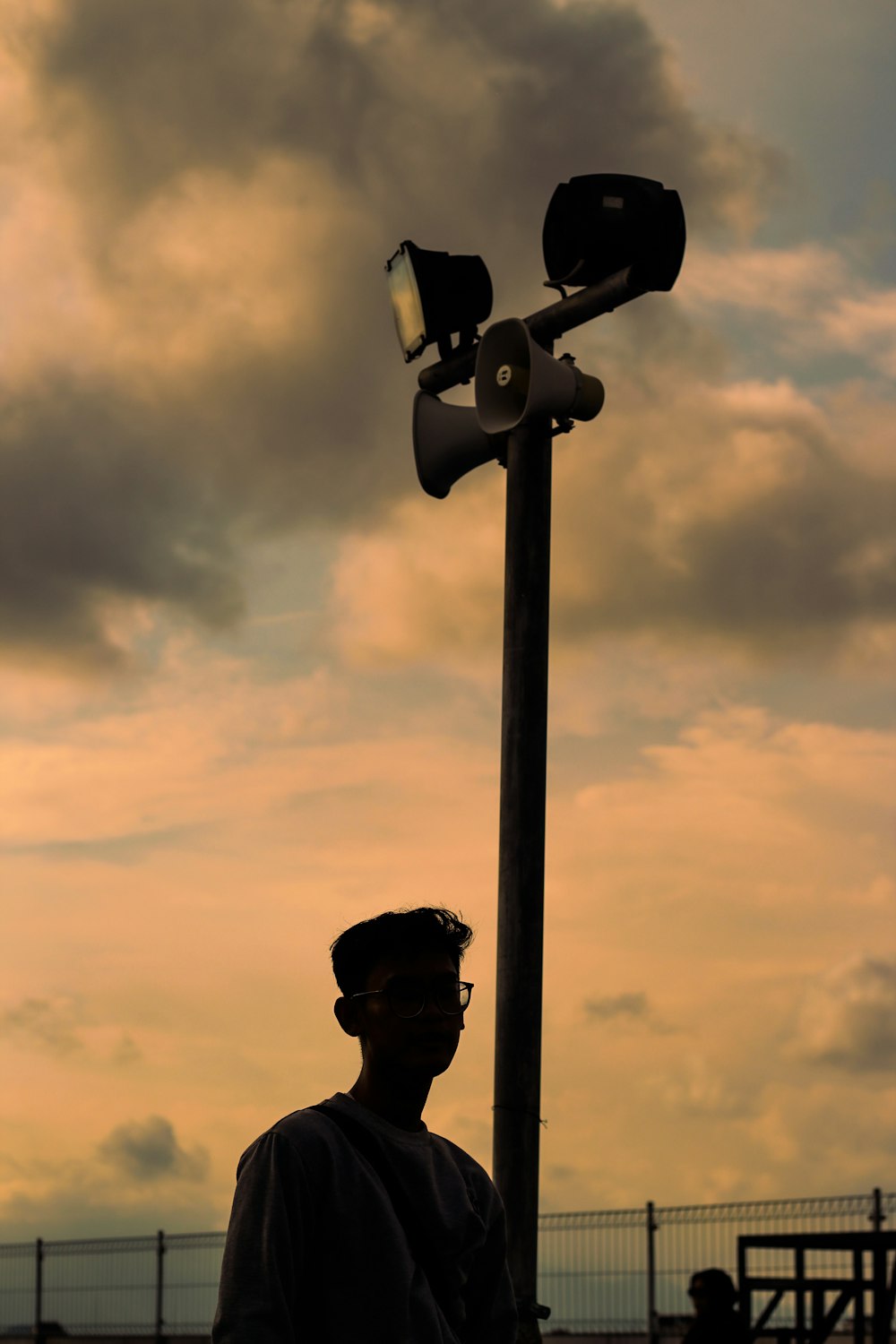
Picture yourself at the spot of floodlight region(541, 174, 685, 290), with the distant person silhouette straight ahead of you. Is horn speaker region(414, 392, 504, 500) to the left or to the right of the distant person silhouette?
left

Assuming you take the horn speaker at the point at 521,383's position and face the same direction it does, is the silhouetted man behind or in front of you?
in front

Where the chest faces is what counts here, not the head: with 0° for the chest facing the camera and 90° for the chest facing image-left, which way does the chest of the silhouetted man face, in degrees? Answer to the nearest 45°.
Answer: approximately 315°

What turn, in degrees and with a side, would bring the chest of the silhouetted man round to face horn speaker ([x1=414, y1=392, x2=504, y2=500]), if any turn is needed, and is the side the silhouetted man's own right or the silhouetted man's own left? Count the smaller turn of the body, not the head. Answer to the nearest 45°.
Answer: approximately 135° to the silhouetted man's own left

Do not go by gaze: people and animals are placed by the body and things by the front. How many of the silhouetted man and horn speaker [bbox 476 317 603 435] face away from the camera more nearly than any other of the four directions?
0

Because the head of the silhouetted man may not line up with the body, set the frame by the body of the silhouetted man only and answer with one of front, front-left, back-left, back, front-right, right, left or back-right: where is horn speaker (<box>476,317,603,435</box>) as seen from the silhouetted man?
back-left

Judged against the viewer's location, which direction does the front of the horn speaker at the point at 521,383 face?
facing the viewer and to the left of the viewer

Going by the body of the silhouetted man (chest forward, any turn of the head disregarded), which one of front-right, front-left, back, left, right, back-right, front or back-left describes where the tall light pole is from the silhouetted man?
back-left

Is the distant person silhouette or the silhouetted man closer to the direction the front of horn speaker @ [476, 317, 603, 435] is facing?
the silhouetted man

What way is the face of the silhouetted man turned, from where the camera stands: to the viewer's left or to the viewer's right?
to the viewer's right

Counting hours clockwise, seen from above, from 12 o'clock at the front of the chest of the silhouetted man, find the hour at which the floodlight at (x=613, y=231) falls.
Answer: The floodlight is roughly at 8 o'clock from the silhouetted man.

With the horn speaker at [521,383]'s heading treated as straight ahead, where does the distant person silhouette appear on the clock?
The distant person silhouette is roughly at 5 o'clock from the horn speaker.

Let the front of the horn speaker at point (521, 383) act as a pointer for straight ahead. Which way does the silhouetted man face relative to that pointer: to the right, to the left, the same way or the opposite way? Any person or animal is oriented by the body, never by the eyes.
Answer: to the left

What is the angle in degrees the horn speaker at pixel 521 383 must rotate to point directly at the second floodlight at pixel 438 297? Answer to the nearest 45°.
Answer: approximately 90° to its right
